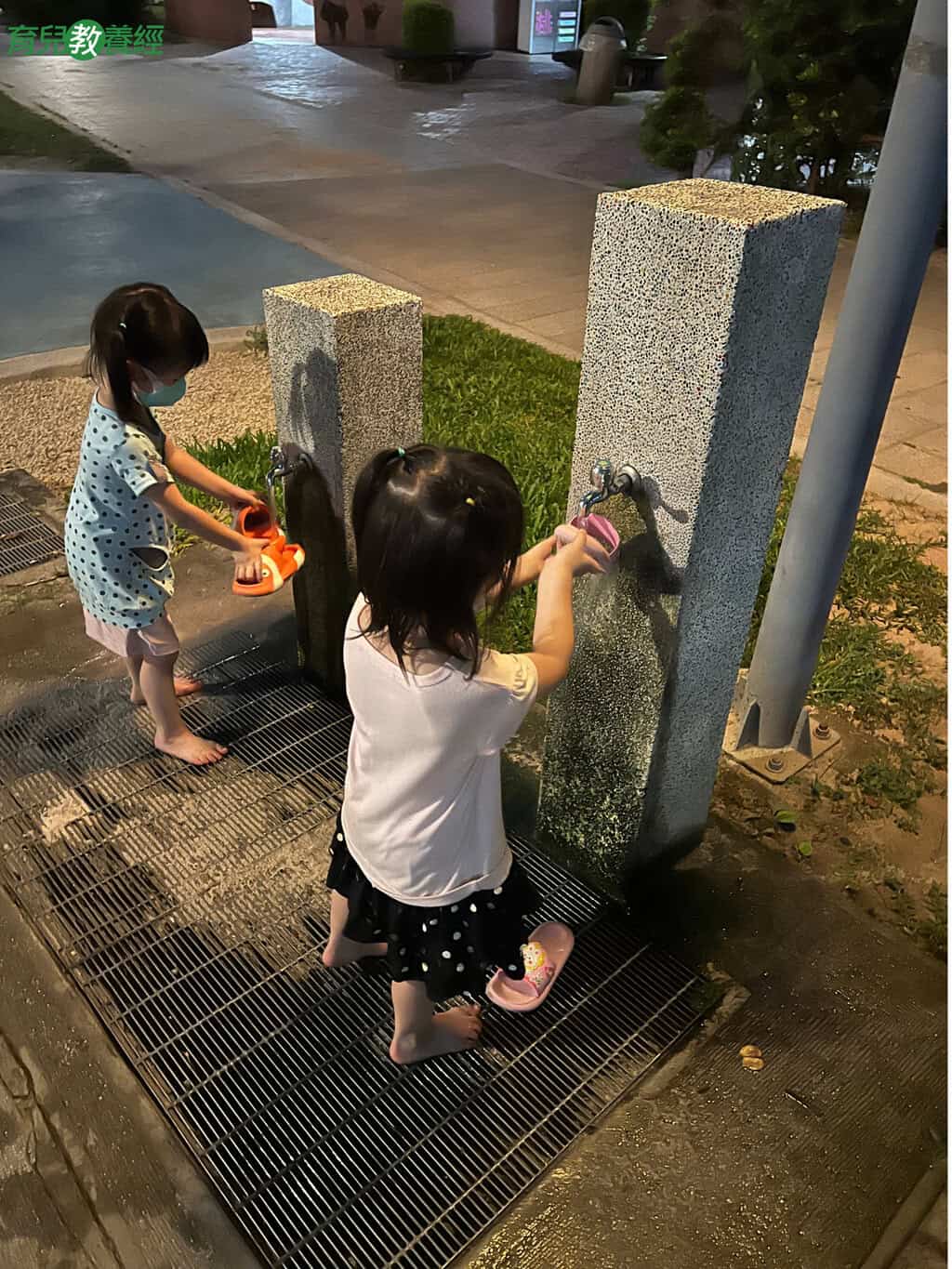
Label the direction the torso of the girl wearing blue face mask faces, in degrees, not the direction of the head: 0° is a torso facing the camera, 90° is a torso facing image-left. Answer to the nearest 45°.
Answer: approximately 270°

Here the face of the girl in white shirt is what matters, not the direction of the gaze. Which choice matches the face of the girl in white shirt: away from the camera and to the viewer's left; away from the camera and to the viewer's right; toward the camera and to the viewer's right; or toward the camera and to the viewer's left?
away from the camera and to the viewer's right

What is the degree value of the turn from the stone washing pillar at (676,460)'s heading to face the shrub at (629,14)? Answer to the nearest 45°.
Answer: approximately 135° to its right

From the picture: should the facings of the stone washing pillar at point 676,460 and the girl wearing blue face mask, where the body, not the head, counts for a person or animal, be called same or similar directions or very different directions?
very different directions

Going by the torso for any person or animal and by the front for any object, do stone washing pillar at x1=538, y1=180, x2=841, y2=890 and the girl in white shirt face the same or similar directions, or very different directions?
very different directions

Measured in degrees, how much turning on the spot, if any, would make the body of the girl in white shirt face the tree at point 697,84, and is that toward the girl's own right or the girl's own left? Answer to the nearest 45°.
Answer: approximately 45° to the girl's own left

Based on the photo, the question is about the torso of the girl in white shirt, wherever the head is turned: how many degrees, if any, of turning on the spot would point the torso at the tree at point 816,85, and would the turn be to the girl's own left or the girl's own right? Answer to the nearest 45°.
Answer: approximately 45° to the girl's own left

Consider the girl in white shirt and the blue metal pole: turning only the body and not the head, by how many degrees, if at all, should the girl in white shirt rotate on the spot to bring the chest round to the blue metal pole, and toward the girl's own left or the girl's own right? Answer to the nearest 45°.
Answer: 0° — they already face it

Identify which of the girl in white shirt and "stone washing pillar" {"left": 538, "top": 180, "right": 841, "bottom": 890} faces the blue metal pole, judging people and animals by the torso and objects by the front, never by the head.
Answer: the girl in white shirt

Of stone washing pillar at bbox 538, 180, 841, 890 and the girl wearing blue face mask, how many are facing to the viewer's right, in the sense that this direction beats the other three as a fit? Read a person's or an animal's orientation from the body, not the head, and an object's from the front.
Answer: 1

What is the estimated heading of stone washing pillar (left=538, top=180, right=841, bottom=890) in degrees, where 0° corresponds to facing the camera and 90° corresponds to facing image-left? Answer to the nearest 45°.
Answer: approximately 45°

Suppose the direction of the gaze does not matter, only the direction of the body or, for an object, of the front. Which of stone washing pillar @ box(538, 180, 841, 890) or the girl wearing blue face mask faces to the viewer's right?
the girl wearing blue face mask

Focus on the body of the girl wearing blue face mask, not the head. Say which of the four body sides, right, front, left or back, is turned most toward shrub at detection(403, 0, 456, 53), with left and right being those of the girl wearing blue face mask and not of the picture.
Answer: left

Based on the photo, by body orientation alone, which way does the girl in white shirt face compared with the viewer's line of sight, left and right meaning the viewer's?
facing away from the viewer and to the right of the viewer
